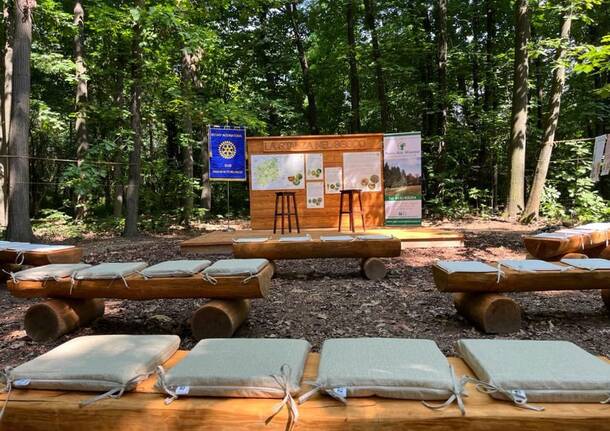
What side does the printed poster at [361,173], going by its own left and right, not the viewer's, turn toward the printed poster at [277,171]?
right

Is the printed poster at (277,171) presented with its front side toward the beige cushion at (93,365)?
yes

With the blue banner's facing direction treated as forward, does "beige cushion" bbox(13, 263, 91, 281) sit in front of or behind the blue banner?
in front

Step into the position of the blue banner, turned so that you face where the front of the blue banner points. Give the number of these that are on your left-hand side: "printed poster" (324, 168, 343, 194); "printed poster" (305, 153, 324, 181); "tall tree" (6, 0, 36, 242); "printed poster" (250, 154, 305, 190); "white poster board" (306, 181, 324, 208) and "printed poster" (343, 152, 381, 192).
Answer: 5

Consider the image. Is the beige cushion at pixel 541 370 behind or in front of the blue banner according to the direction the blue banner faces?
in front

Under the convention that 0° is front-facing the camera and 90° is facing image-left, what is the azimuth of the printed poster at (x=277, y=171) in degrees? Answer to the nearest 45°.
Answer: approximately 0°

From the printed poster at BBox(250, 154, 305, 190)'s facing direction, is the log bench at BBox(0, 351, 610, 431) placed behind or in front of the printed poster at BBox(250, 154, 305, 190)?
in front
